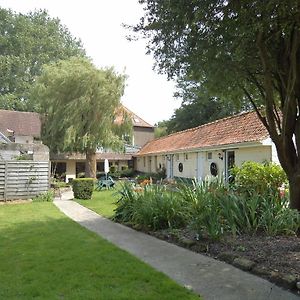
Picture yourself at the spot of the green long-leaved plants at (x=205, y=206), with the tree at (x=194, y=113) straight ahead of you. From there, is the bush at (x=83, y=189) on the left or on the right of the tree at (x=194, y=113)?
left

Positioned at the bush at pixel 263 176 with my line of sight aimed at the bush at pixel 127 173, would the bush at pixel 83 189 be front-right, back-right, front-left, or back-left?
front-left

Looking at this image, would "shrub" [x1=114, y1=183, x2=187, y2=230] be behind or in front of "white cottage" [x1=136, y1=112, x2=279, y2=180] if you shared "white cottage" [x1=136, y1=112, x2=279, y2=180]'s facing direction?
in front

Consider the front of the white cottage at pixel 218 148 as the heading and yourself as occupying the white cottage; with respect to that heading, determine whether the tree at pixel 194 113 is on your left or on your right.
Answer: on your right

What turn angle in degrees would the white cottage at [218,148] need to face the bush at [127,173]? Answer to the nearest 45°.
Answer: approximately 90° to its right

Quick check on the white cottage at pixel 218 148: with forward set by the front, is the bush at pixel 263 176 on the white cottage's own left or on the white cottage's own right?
on the white cottage's own left

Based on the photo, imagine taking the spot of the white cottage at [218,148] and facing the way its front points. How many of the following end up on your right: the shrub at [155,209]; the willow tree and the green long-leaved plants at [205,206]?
1

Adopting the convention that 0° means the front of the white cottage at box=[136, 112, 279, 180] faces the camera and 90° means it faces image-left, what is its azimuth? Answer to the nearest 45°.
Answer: approximately 45°

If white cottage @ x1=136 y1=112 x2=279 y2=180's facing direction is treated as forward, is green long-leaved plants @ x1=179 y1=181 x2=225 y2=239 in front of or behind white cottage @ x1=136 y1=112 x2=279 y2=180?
in front

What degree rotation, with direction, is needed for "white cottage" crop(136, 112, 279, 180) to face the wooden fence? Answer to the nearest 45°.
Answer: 0° — it already faces it

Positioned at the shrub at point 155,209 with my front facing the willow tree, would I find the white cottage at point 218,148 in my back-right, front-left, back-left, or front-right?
front-right

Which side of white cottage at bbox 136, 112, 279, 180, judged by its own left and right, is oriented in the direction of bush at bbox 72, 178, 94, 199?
front
